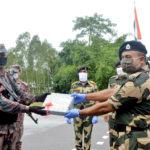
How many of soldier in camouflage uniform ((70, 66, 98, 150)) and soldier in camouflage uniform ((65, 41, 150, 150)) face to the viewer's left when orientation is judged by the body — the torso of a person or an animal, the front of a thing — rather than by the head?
1

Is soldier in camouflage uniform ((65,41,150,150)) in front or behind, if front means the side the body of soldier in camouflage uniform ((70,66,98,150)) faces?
in front

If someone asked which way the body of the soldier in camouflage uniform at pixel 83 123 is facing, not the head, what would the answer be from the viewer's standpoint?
toward the camera

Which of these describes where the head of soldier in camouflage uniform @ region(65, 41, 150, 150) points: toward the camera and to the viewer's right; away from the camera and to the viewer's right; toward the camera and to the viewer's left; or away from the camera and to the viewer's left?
toward the camera and to the viewer's left

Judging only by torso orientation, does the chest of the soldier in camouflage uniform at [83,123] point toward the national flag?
no

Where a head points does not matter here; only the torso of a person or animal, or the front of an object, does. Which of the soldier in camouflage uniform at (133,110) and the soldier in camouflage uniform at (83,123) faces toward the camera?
the soldier in camouflage uniform at (83,123)

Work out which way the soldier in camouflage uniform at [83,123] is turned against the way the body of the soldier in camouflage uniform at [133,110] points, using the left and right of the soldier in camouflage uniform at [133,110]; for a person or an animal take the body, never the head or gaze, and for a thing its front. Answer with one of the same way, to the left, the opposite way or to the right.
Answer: to the left

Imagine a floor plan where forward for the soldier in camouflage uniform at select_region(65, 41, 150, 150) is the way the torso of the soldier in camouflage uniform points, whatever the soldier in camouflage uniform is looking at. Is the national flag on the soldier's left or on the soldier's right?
on the soldier's right

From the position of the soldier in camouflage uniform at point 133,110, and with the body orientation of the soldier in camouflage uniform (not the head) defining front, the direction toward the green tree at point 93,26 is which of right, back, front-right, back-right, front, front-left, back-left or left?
right

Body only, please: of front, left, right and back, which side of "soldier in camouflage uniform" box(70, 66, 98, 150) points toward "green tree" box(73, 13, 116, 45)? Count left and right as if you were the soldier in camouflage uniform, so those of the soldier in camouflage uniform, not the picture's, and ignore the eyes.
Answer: back

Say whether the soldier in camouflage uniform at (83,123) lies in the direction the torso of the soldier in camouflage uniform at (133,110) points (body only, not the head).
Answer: no

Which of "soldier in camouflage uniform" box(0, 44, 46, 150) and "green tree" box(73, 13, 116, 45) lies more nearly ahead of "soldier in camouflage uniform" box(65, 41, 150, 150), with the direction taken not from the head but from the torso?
the soldier in camouflage uniform

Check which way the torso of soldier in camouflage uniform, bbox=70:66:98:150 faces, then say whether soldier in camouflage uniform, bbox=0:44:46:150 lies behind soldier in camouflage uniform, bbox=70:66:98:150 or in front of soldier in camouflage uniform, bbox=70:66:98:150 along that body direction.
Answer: in front

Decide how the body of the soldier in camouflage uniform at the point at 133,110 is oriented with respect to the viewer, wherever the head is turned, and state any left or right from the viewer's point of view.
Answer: facing to the left of the viewer
